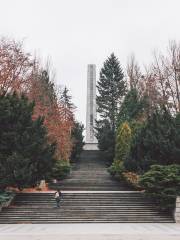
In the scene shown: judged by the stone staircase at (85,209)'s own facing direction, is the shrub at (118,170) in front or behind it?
behind

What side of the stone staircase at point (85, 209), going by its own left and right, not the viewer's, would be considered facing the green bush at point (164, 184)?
left

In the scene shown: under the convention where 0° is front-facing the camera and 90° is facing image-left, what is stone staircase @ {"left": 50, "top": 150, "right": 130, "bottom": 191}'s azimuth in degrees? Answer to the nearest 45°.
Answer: approximately 0°

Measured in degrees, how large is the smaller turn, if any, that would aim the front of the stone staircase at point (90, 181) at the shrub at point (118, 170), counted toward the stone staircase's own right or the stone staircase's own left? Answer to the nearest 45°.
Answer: approximately 90° to the stone staircase's own left

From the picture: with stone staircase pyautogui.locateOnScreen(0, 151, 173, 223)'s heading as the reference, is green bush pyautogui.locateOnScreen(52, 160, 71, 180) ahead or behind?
behind

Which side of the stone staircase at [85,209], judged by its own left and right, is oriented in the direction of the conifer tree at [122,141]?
back
